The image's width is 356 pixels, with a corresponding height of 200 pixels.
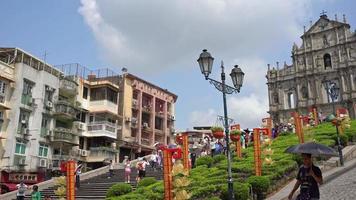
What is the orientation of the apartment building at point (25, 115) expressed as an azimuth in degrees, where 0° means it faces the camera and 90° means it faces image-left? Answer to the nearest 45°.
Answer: approximately 315°

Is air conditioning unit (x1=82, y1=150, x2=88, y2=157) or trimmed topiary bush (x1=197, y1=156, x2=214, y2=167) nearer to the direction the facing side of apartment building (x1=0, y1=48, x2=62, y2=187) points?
the trimmed topiary bush

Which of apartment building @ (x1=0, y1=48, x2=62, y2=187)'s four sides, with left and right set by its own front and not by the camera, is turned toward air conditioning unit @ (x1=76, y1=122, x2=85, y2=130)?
left

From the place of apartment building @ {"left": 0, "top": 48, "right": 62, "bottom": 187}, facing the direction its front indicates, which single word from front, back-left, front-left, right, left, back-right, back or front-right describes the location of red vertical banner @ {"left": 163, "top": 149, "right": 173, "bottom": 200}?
front-right

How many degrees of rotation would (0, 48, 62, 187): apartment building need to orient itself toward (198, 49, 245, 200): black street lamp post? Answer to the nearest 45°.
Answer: approximately 45° to its right

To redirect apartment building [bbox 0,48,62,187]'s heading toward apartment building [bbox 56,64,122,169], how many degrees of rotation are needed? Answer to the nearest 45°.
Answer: approximately 90° to its left
